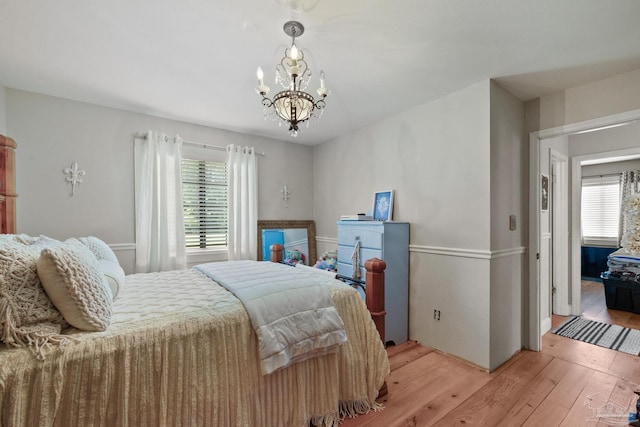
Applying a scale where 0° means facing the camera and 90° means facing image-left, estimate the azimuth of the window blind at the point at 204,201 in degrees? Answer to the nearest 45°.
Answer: approximately 0°

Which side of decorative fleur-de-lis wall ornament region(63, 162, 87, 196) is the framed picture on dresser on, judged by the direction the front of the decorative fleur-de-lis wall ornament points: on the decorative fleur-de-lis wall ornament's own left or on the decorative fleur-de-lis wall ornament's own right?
on the decorative fleur-de-lis wall ornament's own left

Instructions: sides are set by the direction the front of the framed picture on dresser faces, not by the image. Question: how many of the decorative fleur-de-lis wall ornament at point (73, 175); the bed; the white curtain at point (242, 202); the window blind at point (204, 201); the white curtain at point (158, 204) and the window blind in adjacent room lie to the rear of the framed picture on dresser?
1

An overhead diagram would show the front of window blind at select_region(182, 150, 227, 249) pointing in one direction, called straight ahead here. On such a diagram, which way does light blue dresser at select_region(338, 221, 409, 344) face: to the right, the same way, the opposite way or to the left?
to the right

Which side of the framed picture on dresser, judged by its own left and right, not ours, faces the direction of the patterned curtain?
back

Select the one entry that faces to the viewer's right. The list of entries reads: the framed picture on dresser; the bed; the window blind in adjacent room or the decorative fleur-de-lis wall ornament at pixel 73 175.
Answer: the bed

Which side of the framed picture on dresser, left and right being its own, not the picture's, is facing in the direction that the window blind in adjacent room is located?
back

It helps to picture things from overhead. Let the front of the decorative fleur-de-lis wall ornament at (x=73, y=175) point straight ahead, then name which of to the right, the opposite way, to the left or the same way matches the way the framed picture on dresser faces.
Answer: to the right

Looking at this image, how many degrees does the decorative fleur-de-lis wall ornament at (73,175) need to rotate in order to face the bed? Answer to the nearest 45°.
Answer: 0° — it already faces it

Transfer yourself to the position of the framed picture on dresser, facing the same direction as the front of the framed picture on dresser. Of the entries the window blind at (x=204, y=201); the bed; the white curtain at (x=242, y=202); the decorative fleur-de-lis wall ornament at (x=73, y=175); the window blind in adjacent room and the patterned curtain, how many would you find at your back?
2

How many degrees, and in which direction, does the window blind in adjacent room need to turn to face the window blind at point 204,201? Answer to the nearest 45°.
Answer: approximately 45° to its right

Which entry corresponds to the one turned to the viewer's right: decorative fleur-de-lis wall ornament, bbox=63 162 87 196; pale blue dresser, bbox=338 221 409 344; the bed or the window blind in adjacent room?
the bed

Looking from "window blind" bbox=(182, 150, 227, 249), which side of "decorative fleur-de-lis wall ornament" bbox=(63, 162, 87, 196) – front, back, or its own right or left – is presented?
left

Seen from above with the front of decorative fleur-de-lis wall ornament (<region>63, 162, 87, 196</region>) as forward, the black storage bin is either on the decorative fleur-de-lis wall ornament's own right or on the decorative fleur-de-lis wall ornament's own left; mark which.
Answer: on the decorative fleur-de-lis wall ornament's own left

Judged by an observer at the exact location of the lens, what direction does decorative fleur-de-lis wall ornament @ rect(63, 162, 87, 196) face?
facing the viewer

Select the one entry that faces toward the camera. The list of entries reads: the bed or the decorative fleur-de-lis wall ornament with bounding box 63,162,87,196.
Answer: the decorative fleur-de-lis wall ornament

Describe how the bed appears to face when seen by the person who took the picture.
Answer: facing to the right of the viewer

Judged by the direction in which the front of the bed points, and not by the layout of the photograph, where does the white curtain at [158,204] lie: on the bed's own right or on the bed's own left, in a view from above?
on the bed's own left
